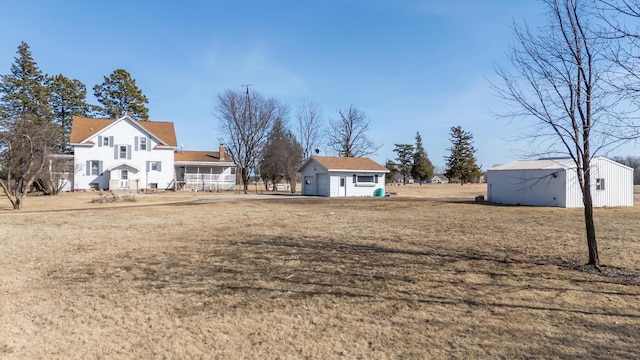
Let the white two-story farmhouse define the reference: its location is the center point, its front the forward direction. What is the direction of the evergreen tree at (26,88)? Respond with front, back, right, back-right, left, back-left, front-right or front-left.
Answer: back-right

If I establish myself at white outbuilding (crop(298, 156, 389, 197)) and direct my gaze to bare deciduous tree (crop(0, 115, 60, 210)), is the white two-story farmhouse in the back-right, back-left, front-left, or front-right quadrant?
front-right

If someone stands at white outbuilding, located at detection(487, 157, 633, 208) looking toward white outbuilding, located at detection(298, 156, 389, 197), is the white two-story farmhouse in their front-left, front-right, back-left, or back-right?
front-left

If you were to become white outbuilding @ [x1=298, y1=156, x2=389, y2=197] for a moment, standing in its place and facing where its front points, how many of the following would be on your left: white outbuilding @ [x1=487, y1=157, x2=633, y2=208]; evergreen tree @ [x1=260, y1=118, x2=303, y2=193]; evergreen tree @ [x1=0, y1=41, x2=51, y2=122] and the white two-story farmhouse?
1

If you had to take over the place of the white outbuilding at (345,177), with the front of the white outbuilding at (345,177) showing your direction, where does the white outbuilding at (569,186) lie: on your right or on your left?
on your left

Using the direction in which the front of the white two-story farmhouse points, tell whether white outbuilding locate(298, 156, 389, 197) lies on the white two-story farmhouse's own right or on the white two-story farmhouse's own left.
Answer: on the white two-story farmhouse's own left

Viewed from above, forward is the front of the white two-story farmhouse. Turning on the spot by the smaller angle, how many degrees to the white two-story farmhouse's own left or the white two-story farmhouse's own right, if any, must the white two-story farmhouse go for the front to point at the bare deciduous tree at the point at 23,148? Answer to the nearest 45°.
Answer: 0° — it already faces it

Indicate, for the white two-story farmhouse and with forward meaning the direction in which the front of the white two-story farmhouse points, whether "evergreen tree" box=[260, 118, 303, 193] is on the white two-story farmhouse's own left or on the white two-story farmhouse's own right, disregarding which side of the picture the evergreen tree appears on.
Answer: on the white two-story farmhouse's own left

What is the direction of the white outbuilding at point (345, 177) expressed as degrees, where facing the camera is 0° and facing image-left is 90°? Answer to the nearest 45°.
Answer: approximately 45°

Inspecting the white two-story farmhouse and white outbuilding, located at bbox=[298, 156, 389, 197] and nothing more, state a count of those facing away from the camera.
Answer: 0

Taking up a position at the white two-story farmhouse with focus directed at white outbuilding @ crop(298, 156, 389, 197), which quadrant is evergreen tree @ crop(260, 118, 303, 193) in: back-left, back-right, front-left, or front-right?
front-left

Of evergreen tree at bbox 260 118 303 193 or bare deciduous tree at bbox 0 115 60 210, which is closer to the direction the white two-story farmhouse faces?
the bare deciduous tree

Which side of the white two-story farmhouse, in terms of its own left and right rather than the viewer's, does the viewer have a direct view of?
front

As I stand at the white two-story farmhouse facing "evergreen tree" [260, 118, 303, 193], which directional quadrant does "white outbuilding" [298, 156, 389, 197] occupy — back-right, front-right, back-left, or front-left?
front-right
